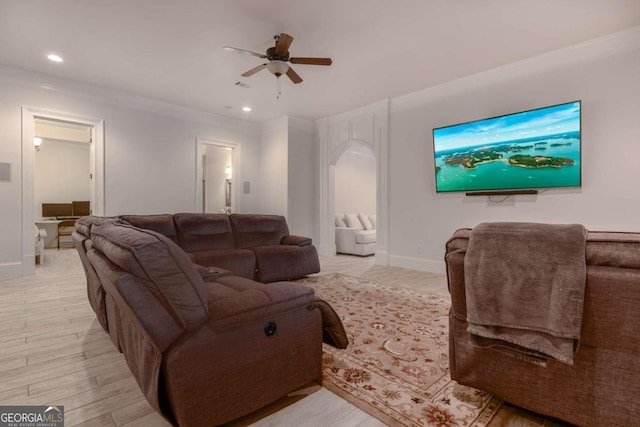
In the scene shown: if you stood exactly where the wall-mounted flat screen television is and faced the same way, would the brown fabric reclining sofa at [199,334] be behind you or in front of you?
in front

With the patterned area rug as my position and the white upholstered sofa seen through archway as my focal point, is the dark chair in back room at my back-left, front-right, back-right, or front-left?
front-left

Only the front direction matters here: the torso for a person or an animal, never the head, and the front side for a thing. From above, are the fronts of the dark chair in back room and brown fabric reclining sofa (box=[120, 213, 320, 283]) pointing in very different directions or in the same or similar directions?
very different directions

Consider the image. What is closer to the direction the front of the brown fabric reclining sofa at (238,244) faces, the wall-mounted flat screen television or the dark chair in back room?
the wall-mounted flat screen television

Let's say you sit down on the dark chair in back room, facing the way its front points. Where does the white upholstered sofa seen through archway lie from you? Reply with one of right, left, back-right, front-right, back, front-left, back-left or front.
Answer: back-right

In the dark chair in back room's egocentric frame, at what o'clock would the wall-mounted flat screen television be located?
The wall-mounted flat screen television is roughly at 5 o'clock from the dark chair in back room.

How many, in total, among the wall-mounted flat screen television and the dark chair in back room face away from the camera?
1

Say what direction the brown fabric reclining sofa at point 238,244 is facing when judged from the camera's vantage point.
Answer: facing the viewer and to the right of the viewer

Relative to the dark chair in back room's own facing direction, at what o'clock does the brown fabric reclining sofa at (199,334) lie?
The brown fabric reclining sofa is roughly at 6 o'clock from the dark chair in back room.

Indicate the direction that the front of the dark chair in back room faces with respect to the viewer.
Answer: facing away from the viewer

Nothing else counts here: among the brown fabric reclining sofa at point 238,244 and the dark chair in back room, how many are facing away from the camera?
1

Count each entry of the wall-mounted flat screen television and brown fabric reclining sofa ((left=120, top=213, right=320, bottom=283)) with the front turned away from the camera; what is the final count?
0

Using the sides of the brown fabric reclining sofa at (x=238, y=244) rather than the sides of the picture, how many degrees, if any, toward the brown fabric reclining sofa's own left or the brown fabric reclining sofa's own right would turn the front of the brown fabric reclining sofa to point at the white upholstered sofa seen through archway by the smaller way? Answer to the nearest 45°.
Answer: approximately 90° to the brown fabric reclining sofa's own left

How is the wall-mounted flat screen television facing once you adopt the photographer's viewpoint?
facing the viewer and to the left of the viewer

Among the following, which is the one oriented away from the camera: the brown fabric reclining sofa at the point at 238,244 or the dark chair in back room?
the dark chair in back room

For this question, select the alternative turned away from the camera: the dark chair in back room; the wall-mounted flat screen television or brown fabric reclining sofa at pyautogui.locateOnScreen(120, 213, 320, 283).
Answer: the dark chair in back room

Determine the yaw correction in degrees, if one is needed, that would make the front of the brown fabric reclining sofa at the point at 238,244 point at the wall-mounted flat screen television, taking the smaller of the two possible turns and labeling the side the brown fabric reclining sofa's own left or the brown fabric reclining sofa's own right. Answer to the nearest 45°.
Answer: approximately 45° to the brown fabric reclining sofa's own left

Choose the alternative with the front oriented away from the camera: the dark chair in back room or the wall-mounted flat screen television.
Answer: the dark chair in back room
